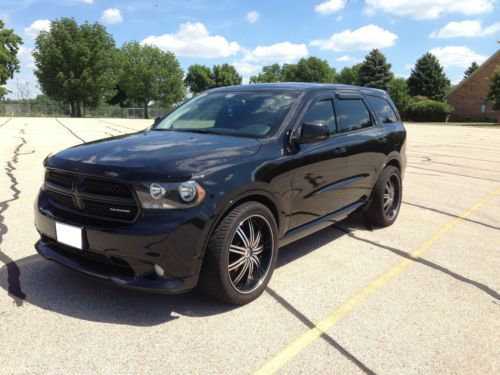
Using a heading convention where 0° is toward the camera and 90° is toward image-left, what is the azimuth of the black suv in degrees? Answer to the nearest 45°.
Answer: approximately 45°

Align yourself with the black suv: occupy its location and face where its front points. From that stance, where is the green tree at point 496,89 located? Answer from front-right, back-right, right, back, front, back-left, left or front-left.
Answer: back
